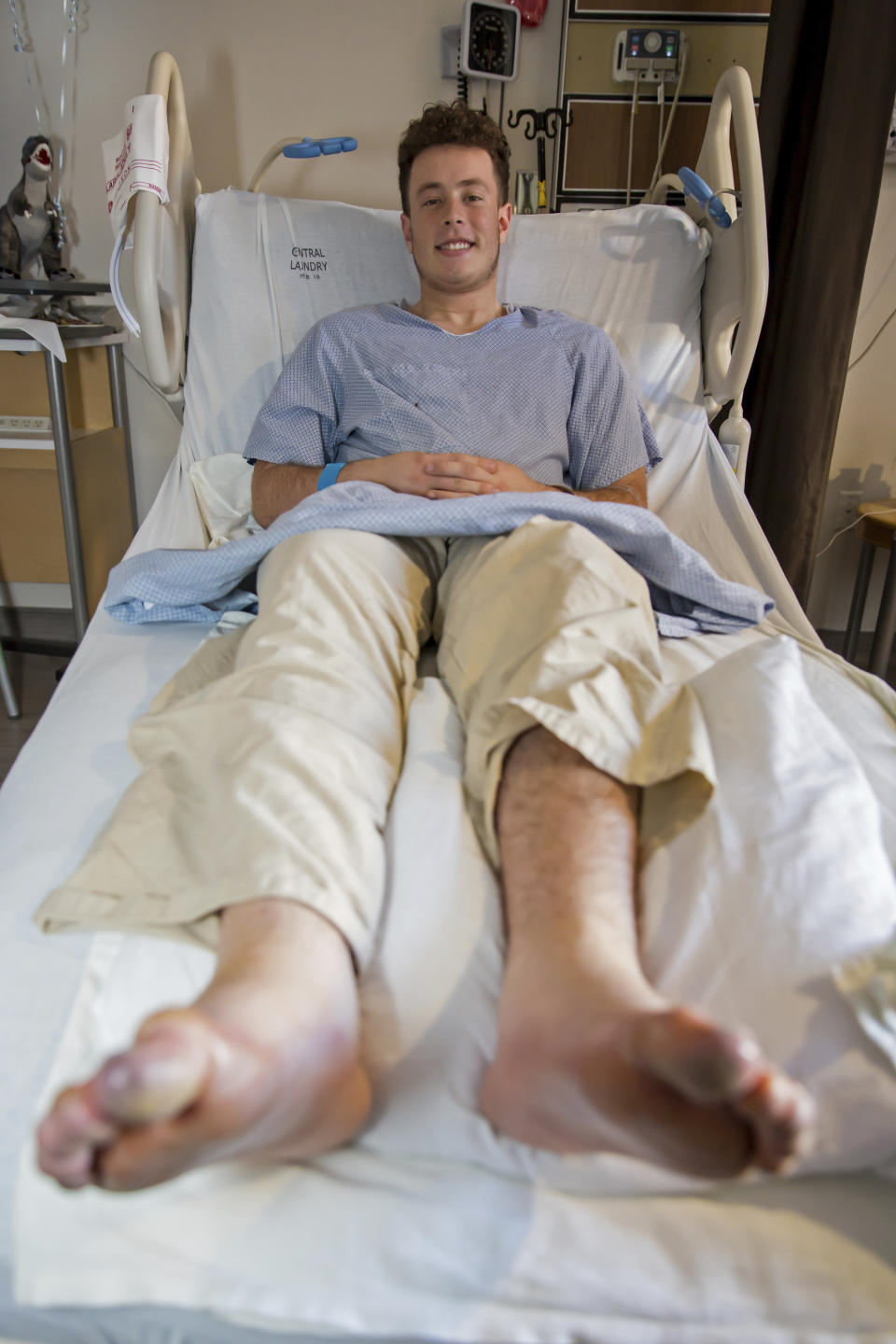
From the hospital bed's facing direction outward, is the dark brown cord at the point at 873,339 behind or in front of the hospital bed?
behind

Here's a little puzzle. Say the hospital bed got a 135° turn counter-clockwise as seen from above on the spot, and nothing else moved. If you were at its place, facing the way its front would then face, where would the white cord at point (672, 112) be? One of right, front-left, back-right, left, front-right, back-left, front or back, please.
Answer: front-left

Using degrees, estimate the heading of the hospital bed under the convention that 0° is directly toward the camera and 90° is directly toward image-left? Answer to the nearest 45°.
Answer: approximately 0°

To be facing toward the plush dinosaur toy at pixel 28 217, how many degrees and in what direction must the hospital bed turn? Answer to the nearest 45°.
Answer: approximately 135° to its right

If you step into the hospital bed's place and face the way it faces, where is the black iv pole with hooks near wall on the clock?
The black iv pole with hooks near wall is roughly at 6 o'clock from the hospital bed.

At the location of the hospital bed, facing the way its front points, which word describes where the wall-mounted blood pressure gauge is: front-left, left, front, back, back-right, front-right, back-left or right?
back
